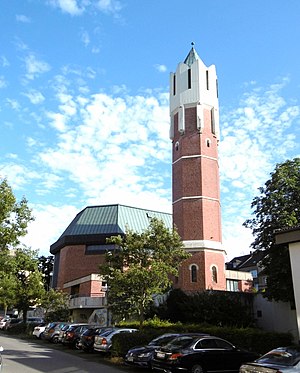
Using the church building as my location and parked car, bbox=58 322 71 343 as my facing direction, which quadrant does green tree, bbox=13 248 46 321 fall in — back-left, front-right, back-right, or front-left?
front-right

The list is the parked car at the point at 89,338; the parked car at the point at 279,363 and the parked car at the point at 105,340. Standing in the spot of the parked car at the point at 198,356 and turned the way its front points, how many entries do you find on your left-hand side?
2

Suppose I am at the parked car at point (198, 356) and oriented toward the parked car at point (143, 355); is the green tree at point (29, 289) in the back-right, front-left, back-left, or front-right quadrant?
front-right

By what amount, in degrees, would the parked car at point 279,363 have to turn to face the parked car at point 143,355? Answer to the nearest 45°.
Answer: approximately 90° to its right

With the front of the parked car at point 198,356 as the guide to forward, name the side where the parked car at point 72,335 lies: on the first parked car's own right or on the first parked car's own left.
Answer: on the first parked car's own left

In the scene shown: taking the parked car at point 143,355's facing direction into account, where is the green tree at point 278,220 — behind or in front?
behind

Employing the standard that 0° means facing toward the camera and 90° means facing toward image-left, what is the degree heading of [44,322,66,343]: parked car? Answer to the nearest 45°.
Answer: approximately 225°
